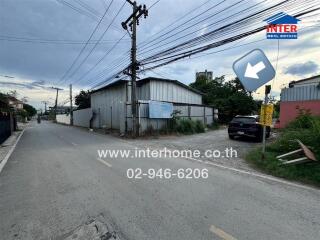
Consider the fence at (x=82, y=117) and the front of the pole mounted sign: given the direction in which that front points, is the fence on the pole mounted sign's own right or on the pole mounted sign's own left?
on the pole mounted sign's own right

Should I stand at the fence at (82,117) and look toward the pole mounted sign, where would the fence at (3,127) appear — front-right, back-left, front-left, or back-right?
front-right

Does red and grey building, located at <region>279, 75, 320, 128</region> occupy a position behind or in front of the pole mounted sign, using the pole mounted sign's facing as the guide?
behind

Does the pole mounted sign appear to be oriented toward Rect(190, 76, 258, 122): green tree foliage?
no

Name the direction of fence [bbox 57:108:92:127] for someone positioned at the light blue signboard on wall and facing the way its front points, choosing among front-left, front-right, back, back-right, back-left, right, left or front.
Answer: back-right

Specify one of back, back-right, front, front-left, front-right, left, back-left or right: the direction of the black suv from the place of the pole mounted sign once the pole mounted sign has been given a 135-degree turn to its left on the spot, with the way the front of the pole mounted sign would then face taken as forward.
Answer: front-left

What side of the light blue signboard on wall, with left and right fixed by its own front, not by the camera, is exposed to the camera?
front

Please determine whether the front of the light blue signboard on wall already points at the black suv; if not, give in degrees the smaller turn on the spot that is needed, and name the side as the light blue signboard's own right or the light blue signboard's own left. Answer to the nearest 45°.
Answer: approximately 45° to the light blue signboard's own left

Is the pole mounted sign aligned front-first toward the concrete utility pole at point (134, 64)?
no

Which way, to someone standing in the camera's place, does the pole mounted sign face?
facing the viewer

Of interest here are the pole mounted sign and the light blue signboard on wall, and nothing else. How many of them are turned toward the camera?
2

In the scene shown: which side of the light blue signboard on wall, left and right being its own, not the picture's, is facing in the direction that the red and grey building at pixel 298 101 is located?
left

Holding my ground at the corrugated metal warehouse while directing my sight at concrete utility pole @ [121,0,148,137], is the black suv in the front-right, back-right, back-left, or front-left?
front-left

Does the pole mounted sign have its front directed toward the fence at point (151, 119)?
no
